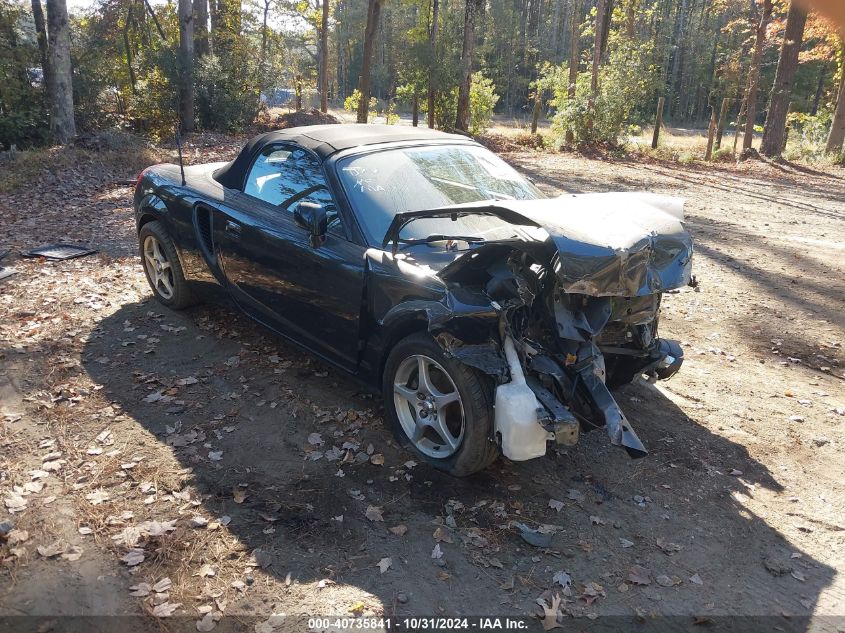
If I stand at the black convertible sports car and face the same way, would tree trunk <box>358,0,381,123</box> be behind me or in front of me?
behind

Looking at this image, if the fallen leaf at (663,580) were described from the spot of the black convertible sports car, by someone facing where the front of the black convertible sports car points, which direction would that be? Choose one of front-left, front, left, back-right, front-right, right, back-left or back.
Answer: front

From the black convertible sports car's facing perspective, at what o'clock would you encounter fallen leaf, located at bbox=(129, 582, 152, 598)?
The fallen leaf is roughly at 3 o'clock from the black convertible sports car.

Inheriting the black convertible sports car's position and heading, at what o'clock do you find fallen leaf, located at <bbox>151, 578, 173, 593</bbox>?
The fallen leaf is roughly at 3 o'clock from the black convertible sports car.

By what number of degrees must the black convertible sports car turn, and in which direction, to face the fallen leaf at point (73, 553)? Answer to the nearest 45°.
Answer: approximately 90° to its right

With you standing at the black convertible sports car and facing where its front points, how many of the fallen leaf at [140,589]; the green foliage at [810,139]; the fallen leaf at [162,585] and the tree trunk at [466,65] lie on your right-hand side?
2

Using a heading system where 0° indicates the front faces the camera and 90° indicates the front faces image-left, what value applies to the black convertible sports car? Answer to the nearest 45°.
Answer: approximately 315°

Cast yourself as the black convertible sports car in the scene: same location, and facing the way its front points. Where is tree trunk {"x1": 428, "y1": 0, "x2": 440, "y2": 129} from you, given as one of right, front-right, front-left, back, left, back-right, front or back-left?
back-left

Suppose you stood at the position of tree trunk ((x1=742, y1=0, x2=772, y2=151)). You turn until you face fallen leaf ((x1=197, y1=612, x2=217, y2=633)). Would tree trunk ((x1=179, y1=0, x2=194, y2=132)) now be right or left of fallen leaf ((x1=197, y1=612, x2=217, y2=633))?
right

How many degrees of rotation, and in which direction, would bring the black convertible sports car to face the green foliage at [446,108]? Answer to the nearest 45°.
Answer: approximately 135° to its left

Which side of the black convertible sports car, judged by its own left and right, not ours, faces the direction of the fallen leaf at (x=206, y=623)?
right

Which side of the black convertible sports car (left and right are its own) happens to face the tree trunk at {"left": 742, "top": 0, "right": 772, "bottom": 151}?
left

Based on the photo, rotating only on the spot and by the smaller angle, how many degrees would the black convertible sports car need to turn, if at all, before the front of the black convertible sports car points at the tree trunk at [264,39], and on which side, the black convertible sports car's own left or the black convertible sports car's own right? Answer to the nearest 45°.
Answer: approximately 135° to the black convertible sports car's own left

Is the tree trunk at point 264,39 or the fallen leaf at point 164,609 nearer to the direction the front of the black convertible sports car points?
the fallen leaf

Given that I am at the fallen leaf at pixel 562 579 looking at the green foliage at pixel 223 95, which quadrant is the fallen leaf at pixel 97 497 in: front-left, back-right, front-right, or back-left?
front-left

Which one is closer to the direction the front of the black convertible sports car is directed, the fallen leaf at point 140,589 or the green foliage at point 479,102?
the fallen leaf

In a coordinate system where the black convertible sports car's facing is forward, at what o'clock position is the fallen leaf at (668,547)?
The fallen leaf is roughly at 12 o'clock from the black convertible sports car.
